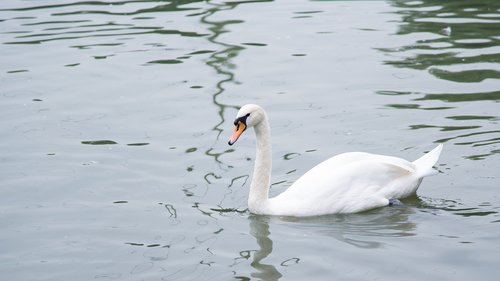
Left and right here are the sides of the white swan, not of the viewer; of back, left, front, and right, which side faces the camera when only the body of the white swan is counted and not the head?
left
